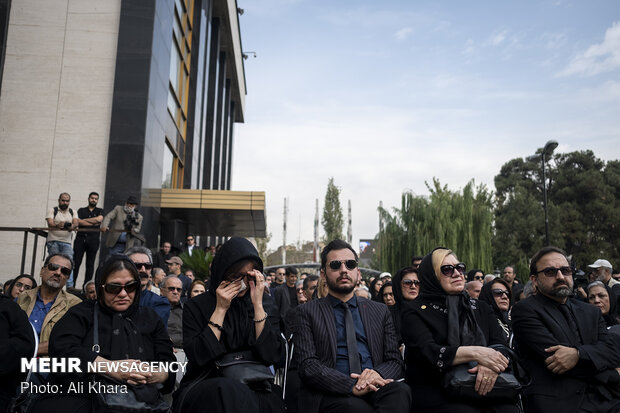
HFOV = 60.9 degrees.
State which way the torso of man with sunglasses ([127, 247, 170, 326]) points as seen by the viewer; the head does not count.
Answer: toward the camera

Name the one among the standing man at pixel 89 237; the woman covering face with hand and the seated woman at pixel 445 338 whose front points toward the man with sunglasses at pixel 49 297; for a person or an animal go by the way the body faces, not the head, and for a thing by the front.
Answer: the standing man

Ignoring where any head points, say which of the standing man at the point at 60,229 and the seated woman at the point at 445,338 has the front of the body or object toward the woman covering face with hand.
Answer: the standing man

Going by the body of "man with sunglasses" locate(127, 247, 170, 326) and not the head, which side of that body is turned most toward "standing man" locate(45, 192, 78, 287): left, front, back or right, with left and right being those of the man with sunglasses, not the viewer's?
back

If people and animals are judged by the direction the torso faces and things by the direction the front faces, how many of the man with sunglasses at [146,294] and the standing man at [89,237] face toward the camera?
2

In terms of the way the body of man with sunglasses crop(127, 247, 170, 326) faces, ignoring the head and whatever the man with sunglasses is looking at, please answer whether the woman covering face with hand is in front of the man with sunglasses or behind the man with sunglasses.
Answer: in front

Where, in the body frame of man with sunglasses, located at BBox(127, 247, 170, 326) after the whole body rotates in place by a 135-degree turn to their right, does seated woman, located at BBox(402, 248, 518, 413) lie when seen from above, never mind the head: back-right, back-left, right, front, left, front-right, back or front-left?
back

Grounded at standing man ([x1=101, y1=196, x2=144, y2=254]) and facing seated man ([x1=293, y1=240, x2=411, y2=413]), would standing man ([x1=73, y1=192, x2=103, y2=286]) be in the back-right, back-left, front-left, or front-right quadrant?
back-right

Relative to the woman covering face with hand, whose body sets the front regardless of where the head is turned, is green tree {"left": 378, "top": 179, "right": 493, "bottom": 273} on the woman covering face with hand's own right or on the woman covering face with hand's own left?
on the woman covering face with hand's own left

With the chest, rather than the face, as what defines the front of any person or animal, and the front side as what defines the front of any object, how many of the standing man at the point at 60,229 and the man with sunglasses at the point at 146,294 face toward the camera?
2

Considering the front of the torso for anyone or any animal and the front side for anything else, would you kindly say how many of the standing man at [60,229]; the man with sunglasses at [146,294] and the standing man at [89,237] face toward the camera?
3
